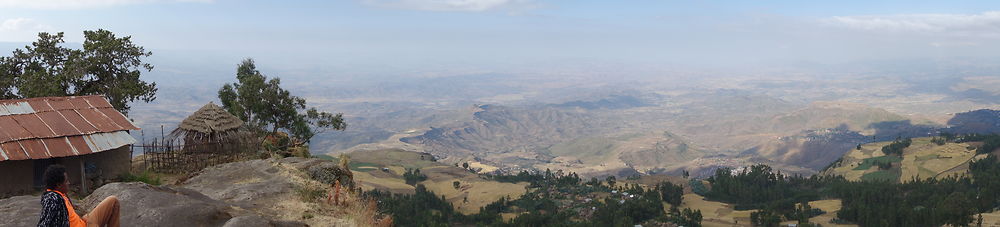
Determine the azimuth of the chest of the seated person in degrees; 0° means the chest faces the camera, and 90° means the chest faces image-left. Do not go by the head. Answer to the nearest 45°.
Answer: approximately 270°

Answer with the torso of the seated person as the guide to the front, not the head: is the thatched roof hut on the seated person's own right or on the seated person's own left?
on the seated person's own left

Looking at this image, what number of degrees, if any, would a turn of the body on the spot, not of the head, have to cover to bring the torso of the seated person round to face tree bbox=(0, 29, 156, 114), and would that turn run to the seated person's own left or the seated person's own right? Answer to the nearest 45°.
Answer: approximately 90° to the seated person's own left

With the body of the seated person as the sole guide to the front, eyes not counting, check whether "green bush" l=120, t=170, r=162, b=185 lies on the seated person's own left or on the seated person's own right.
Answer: on the seated person's own left

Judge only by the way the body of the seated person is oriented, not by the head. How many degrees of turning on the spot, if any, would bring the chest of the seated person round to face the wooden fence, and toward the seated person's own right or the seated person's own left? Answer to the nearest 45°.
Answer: approximately 90° to the seated person's own left
